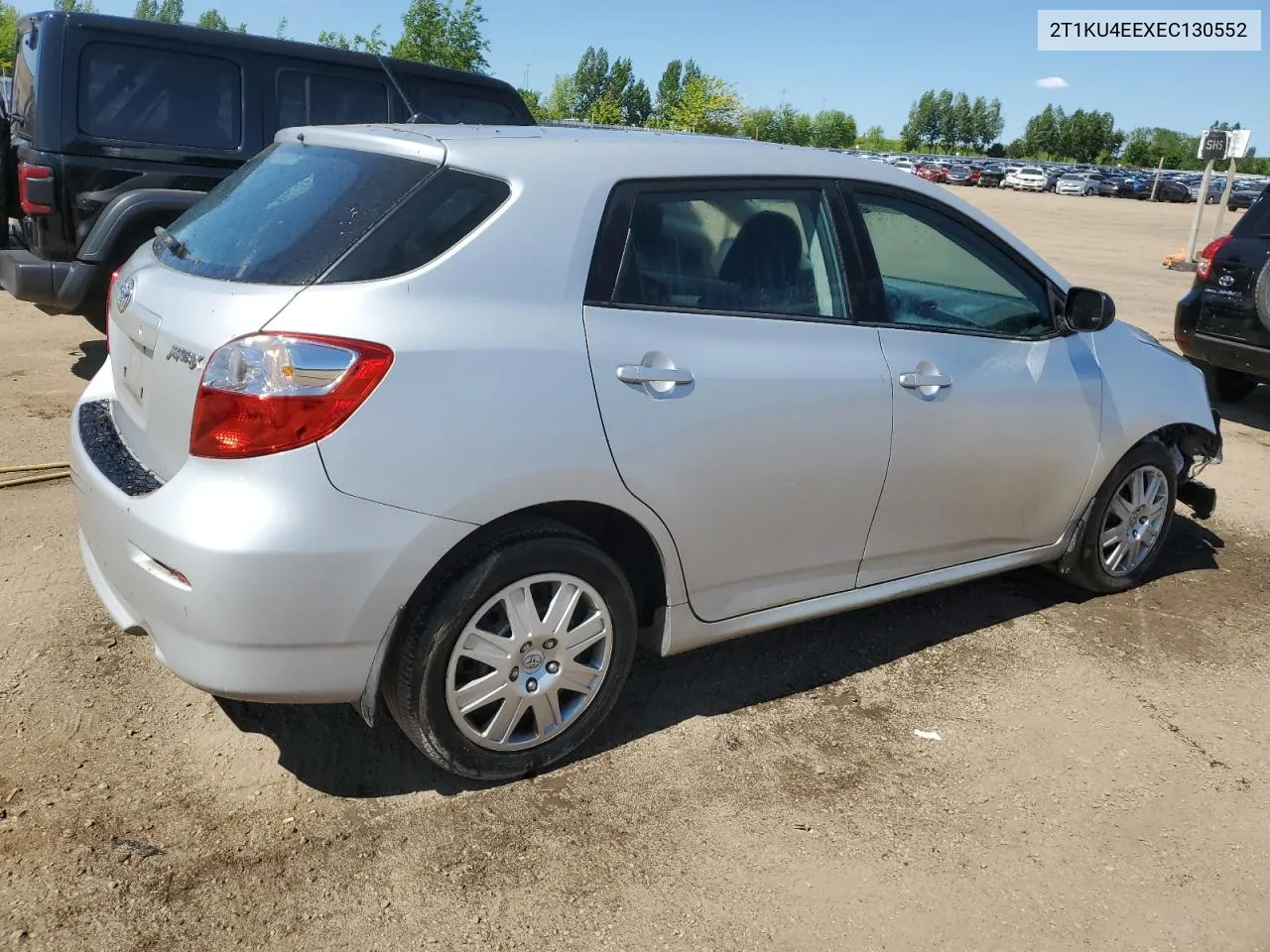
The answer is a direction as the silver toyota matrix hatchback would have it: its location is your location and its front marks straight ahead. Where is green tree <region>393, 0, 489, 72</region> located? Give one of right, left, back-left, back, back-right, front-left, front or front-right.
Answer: front-left

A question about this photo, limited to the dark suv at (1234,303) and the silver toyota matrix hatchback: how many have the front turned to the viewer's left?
0

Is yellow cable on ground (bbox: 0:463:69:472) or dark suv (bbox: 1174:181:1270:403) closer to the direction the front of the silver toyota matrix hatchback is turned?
the dark suv

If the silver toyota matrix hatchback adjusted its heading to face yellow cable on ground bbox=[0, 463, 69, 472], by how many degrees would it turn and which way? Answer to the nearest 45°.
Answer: approximately 90° to its left

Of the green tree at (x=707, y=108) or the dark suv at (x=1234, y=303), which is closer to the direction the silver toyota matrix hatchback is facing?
the dark suv

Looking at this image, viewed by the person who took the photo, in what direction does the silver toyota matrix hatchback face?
facing away from the viewer and to the right of the viewer

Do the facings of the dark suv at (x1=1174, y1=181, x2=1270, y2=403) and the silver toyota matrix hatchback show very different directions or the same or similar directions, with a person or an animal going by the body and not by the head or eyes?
same or similar directions

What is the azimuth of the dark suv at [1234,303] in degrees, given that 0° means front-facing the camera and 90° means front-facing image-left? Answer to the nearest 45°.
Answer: approximately 225°

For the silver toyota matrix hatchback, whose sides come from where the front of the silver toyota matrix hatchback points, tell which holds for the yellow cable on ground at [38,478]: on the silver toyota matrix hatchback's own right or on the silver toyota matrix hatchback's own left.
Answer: on the silver toyota matrix hatchback's own left

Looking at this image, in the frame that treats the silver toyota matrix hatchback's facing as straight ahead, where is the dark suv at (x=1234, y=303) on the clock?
The dark suv is roughly at 12 o'clock from the silver toyota matrix hatchback.

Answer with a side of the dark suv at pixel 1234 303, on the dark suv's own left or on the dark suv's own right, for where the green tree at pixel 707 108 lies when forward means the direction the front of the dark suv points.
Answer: on the dark suv's own left

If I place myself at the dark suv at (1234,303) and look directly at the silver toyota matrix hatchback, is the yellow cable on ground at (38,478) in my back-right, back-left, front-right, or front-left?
front-right

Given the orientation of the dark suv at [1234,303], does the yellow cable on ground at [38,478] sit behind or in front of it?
behind

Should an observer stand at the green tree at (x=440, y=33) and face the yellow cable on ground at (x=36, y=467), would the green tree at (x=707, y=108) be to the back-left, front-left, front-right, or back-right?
back-left

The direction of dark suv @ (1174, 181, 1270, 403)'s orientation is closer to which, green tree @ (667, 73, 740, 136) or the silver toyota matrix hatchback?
the green tree
